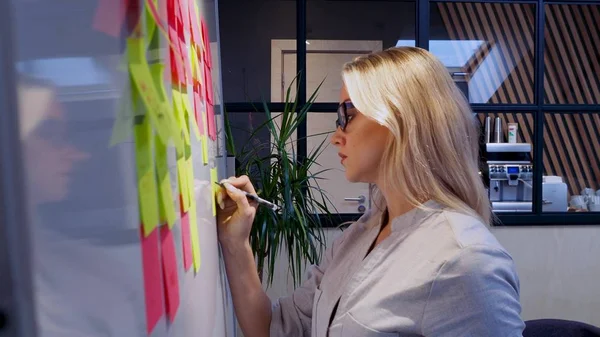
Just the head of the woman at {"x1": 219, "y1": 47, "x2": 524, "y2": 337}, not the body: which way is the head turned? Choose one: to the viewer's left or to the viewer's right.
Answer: to the viewer's left

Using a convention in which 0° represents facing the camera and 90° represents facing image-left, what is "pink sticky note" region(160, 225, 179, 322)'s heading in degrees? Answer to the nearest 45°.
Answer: approximately 270°

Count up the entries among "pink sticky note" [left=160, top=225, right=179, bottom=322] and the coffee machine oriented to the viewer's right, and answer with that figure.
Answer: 1

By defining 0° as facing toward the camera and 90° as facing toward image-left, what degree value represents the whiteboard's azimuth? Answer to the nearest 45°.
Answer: approximately 315°

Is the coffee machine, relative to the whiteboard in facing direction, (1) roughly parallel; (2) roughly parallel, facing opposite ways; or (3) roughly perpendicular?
roughly perpendicular

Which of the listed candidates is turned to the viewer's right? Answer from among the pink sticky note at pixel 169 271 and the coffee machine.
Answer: the pink sticky note

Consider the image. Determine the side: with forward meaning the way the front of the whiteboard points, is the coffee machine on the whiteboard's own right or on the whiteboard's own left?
on the whiteboard's own left

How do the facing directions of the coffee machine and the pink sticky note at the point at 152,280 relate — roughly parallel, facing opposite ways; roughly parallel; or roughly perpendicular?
roughly perpendicular

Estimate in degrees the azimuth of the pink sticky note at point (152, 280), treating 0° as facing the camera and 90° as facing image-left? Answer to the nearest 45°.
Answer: approximately 315°

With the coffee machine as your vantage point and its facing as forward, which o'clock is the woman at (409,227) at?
The woman is roughly at 12 o'clock from the coffee machine.

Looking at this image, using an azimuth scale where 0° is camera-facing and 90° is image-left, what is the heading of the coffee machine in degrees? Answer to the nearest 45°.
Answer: approximately 0°
